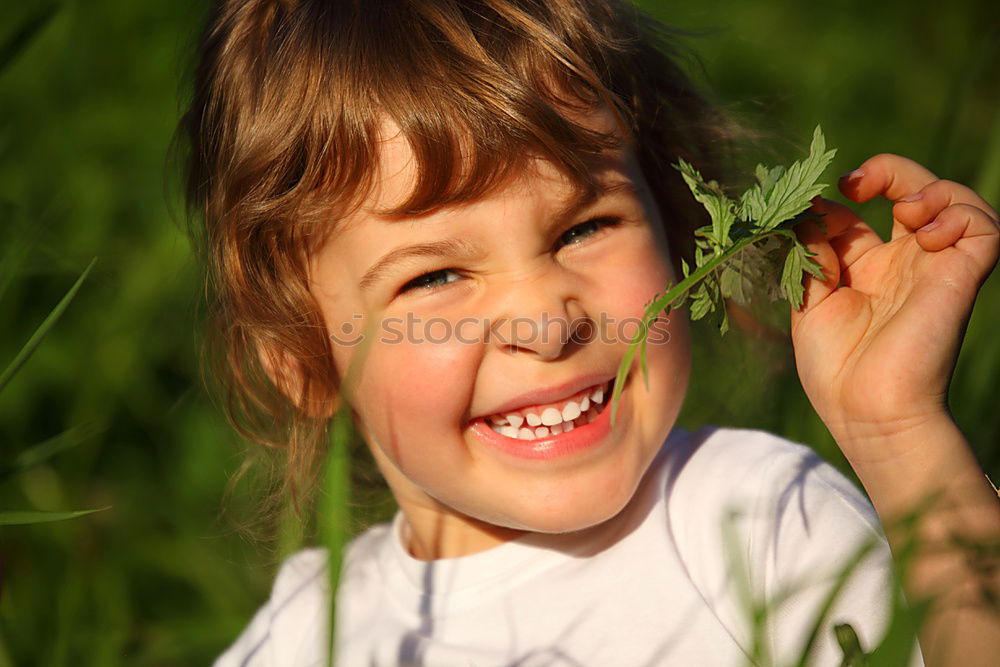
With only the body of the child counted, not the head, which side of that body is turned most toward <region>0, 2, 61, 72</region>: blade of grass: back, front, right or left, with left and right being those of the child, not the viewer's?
right

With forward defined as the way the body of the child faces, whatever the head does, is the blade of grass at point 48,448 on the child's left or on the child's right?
on the child's right

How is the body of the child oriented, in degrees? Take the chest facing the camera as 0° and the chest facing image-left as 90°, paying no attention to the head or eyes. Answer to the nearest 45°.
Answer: approximately 0°
